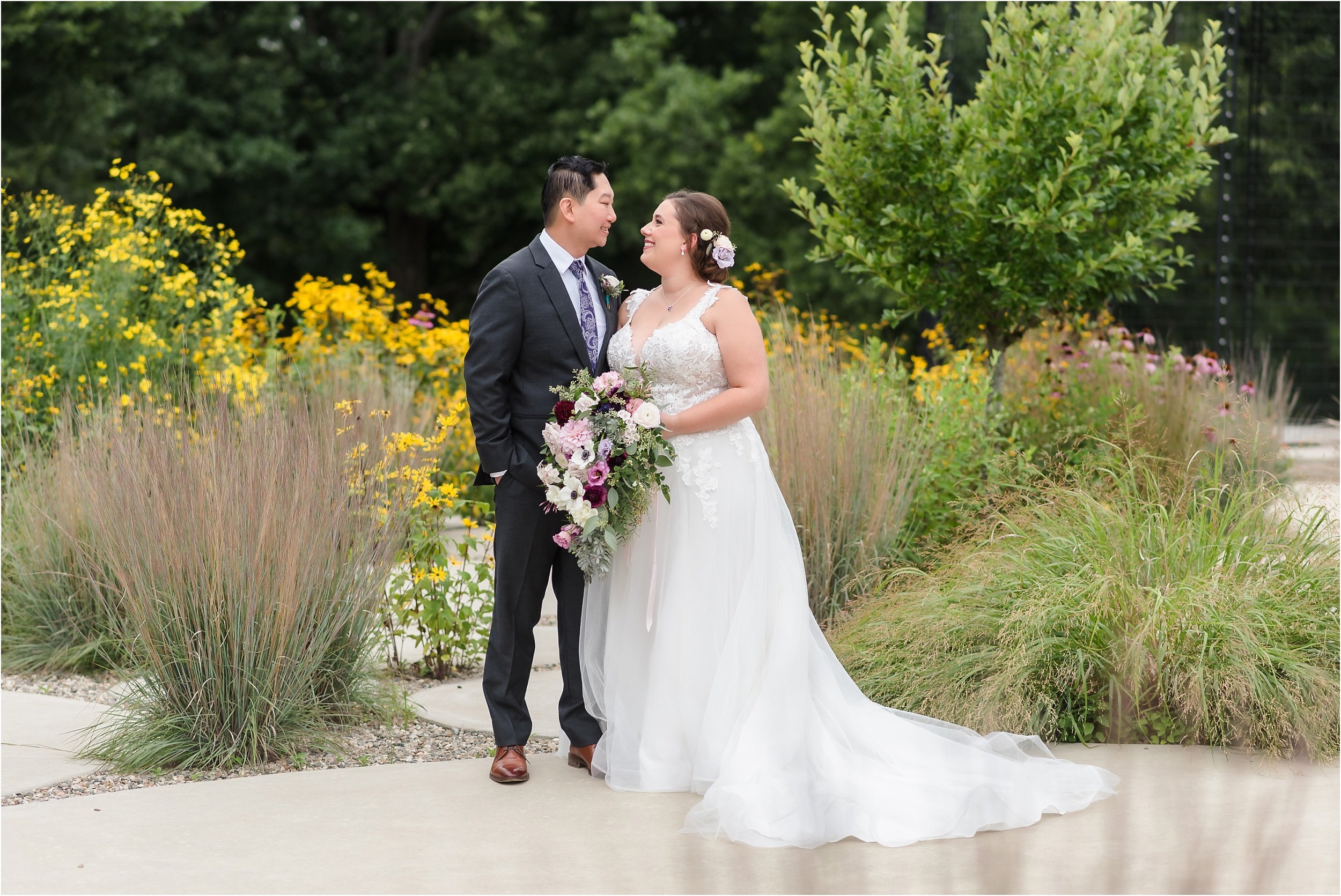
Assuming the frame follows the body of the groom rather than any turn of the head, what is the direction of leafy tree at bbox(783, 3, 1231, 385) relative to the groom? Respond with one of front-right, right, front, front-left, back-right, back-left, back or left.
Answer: left

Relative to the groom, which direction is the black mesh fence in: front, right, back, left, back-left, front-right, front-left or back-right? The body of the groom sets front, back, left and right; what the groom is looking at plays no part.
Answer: left

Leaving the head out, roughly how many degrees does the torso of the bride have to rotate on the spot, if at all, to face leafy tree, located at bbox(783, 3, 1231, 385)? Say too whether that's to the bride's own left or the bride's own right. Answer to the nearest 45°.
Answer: approximately 135° to the bride's own right

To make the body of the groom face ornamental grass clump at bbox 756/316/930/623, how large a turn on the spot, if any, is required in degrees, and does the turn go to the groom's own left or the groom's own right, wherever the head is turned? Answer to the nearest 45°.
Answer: approximately 90° to the groom's own left

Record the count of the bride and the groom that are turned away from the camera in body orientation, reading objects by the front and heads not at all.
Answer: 0

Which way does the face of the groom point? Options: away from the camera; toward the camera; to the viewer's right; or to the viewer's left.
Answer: to the viewer's right

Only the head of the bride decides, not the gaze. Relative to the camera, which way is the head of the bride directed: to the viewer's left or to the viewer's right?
to the viewer's left

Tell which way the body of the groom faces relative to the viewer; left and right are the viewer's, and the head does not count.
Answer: facing the viewer and to the right of the viewer

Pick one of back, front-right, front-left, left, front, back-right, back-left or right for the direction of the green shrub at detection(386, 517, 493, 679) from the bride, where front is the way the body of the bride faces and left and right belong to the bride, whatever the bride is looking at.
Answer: right

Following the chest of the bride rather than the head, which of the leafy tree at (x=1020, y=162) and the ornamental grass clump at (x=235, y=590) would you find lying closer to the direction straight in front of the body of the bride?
the ornamental grass clump

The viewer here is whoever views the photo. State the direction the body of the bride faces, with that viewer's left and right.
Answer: facing the viewer and to the left of the viewer

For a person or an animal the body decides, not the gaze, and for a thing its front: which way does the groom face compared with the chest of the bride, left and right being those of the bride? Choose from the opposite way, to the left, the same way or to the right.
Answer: to the left

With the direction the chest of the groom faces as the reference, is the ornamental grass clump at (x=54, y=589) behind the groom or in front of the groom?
behind
